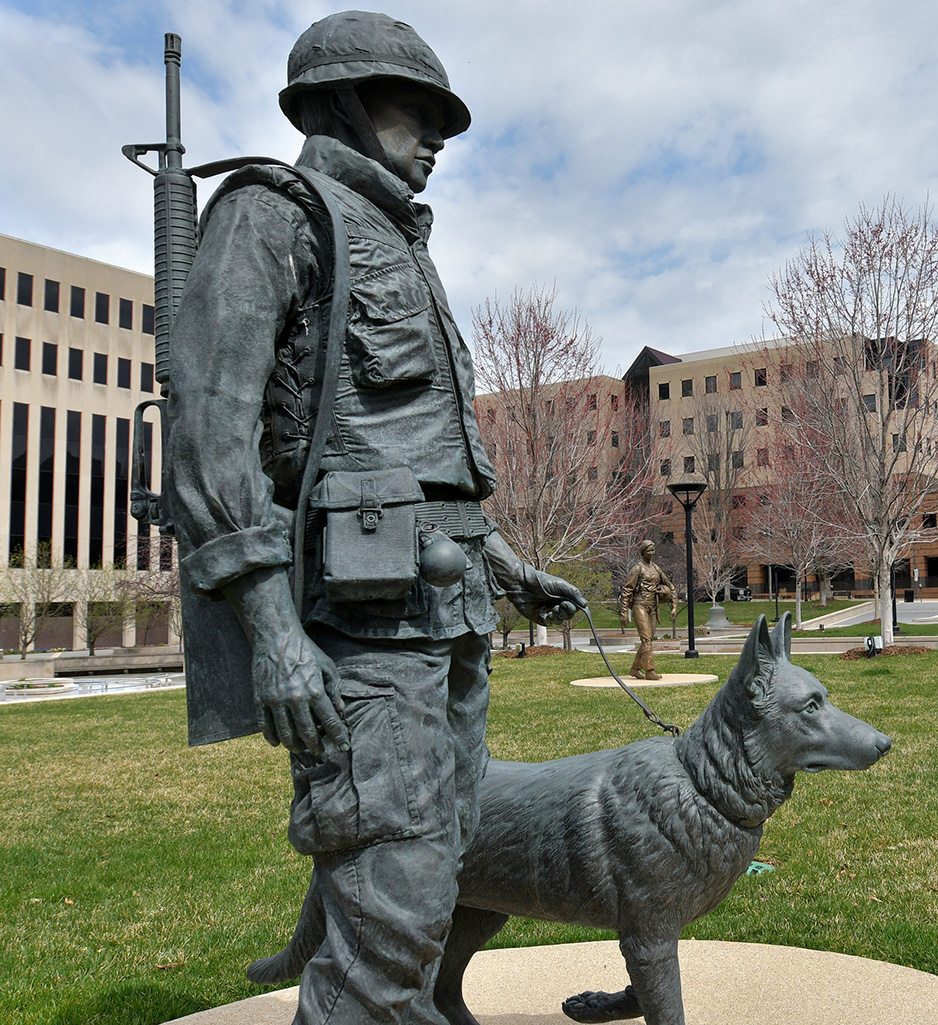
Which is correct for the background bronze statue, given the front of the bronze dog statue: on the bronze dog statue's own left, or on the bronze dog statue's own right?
on the bronze dog statue's own left

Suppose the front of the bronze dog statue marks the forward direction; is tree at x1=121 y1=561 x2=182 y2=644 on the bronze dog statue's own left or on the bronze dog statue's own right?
on the bronze dog statue's own left

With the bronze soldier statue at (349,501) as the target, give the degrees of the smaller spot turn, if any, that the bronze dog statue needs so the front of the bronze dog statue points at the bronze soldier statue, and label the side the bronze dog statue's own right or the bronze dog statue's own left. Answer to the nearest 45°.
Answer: approximately 135° to the bronze dog statue's own right

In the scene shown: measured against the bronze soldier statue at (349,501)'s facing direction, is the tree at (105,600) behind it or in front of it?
behind

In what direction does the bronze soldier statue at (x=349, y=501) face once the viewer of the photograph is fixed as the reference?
facing the viewer and to the right of the viewer

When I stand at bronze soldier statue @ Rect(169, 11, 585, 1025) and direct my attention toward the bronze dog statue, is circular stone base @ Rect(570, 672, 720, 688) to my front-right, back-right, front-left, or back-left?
front-left

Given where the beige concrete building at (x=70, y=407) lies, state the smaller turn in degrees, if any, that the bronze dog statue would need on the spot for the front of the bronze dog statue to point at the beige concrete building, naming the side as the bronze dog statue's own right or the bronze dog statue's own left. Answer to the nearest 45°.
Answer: approximately 135° to the bronze dog statue's own left

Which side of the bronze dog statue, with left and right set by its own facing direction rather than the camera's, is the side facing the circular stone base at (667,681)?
left

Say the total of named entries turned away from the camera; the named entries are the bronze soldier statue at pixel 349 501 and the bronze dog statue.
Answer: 0

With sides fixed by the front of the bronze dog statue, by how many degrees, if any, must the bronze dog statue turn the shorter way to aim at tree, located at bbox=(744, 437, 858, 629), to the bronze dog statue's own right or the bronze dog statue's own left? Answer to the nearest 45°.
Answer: approximately 90° to the bronze dog statue's own left

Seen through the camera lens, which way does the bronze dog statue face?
facing to the right of the viewer

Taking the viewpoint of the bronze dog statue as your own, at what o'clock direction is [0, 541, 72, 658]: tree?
The tree is roughly at 8 o'clock from the bronze dog statue.

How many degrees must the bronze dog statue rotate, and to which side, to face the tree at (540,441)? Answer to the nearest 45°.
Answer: approximately 90° to its left
